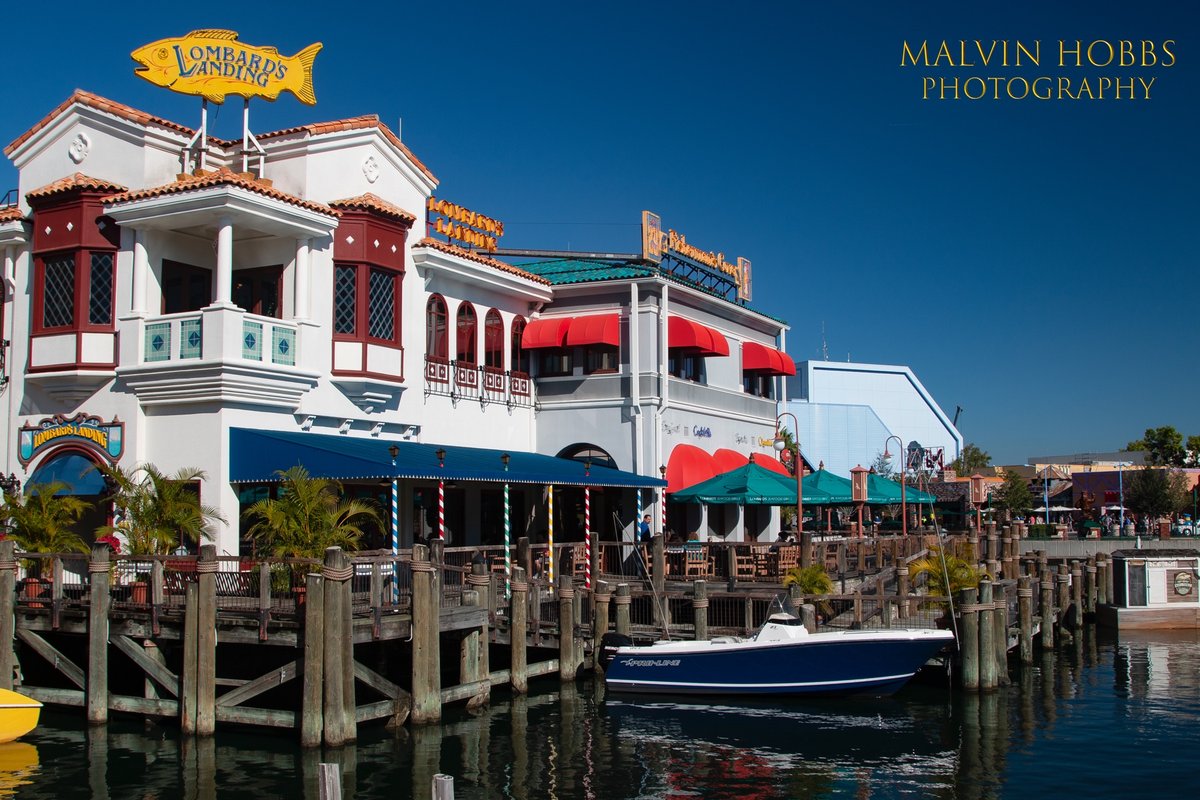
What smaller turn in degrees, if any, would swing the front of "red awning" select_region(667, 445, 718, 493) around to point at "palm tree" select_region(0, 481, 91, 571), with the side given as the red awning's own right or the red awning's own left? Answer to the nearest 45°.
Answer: approximately 90° to the red awning's own right

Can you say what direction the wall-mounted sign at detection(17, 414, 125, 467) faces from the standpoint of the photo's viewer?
facing the viewer

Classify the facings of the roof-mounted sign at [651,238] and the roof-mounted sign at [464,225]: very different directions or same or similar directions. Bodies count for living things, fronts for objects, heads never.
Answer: same or similar directions

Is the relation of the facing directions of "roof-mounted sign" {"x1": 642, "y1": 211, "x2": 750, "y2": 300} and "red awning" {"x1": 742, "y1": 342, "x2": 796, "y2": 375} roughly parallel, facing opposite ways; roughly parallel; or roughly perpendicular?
roughly parallel

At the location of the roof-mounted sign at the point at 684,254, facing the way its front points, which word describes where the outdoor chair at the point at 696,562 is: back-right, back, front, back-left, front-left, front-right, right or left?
front-right

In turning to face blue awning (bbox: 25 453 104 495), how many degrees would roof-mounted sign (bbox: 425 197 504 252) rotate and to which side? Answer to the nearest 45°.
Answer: approximately 90° to its right

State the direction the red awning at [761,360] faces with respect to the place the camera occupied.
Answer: facing the viewer and to the right of the viewer

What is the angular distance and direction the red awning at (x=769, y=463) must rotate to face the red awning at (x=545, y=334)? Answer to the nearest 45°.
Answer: approximately 90° to its right

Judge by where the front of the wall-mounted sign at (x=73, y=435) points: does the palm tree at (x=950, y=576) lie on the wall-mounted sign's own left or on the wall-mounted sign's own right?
on the wall-mounted sign's own left

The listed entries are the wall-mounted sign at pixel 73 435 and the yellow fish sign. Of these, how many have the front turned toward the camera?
2
